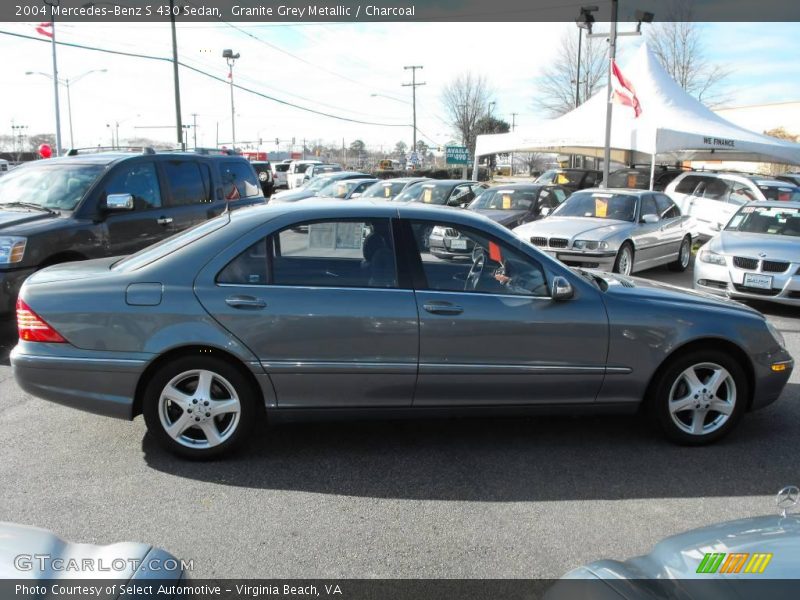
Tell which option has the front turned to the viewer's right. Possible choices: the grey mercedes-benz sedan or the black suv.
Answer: the grey mercedes-benz sedan

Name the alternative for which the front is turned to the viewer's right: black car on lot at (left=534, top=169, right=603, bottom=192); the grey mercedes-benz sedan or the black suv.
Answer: the grey mercedes-benz sedan

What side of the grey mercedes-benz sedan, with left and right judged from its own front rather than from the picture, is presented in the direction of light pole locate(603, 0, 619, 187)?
left

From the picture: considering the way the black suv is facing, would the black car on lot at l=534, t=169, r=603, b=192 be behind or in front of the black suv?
behind

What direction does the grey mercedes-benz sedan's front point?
to the viewer's right

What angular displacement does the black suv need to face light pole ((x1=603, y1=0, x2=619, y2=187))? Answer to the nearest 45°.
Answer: approximately 180°

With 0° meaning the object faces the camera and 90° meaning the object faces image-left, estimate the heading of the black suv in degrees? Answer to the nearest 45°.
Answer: approximately 45°

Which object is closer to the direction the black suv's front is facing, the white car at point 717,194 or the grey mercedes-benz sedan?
the grey mercedes-benz sedan
